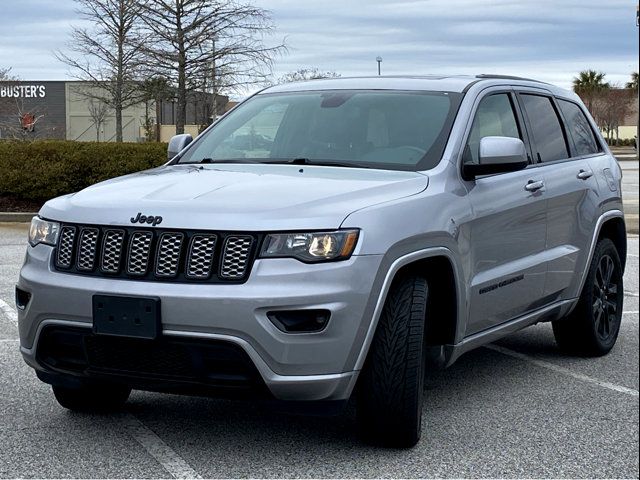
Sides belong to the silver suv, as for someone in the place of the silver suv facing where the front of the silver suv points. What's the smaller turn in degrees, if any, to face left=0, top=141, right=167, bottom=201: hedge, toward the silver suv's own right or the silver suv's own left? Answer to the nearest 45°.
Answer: approximately 135° to the silver suv's own right

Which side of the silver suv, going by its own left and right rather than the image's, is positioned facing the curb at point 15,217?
right

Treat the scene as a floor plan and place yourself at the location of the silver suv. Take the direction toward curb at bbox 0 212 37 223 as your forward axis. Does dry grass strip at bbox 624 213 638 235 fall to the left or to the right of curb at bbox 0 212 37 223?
right

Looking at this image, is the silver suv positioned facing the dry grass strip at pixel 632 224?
no

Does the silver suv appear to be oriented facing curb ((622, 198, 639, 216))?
no

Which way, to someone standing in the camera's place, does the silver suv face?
facing the viewer and to the left of the viewer
